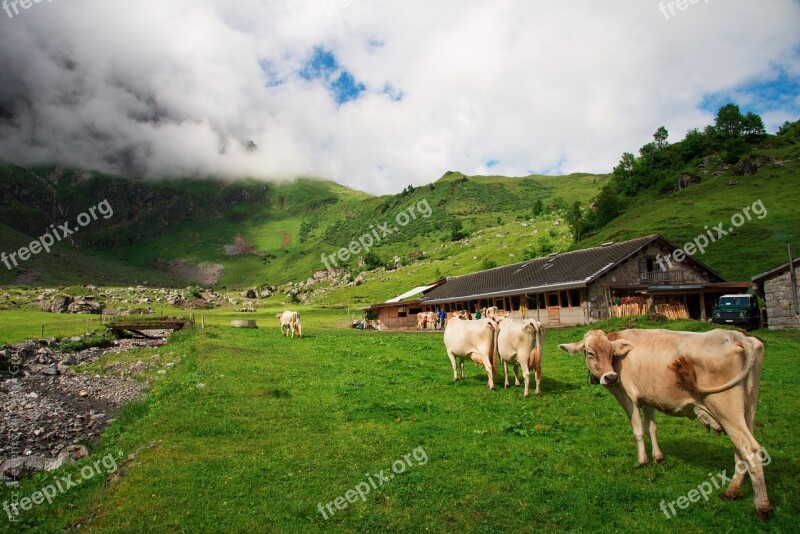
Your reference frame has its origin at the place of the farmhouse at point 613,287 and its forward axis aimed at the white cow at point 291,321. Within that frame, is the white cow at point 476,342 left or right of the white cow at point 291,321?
left

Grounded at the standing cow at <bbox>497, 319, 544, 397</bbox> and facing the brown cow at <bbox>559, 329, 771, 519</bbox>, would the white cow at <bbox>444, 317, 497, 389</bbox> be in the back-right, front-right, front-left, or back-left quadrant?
back-right

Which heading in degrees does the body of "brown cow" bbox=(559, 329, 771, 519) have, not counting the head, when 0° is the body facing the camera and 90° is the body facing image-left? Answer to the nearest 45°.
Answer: approximately 135°

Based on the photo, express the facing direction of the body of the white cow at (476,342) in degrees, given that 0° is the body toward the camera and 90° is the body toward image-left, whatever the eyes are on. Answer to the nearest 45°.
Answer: approximately 135°

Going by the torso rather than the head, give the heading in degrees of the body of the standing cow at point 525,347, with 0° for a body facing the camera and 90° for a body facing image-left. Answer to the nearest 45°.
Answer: approximately 135°

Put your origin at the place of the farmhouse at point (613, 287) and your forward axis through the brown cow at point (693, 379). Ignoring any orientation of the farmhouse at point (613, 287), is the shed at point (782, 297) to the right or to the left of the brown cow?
left

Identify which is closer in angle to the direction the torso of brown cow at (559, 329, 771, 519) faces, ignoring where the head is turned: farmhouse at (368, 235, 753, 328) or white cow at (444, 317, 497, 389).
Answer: the white cow

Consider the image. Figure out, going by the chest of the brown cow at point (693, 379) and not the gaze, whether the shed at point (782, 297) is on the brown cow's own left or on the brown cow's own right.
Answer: on the brown cow's own right
